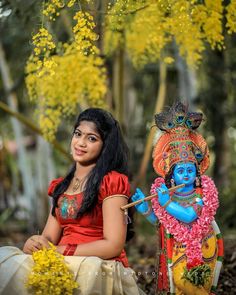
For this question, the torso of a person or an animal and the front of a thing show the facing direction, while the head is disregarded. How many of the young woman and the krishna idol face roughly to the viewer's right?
0

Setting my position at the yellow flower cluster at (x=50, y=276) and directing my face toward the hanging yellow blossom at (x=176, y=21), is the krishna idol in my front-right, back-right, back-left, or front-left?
front-right

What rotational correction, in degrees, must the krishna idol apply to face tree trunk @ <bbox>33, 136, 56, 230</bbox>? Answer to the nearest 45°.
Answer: approximately 180°

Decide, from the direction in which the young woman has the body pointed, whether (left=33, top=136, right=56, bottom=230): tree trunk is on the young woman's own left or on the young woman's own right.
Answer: on the young woman's own right

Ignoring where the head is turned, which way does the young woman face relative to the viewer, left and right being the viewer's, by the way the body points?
facing the viewer and to the left of the viewer

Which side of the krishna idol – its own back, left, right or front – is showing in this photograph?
front

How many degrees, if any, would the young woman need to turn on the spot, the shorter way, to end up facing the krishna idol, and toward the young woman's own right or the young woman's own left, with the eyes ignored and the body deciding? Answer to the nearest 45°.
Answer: approximately 135° to the young woman's own left
